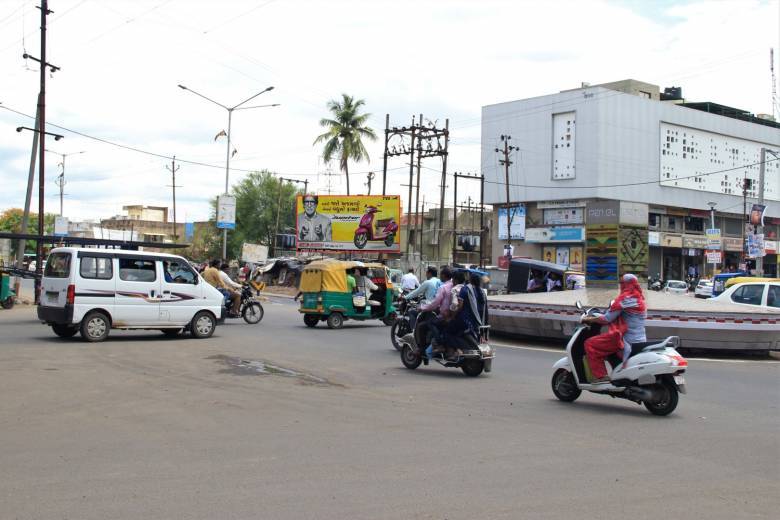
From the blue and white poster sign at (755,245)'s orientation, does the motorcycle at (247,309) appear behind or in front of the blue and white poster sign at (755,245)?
in front

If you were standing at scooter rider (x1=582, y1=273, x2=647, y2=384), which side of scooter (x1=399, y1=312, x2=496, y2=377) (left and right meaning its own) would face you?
back

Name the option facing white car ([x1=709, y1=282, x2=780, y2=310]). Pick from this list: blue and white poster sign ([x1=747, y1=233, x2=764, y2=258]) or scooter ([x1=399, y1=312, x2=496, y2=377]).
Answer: the blue and white poster sign

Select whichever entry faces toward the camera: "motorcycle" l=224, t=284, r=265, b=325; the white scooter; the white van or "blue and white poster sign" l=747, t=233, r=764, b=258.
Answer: the blue and white poster sign

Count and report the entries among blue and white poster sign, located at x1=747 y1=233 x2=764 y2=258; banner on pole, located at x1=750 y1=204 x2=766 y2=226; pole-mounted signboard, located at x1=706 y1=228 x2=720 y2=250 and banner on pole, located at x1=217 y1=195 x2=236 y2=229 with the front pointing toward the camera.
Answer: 4

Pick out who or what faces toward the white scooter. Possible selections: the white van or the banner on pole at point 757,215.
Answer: the banner on pole

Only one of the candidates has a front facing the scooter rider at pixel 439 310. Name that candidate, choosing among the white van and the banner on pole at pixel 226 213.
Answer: the banner on pole

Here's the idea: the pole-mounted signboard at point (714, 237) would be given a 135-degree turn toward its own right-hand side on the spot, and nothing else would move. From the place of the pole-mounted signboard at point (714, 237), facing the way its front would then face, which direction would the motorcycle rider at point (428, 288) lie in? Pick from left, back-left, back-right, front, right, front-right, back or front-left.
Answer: back-left

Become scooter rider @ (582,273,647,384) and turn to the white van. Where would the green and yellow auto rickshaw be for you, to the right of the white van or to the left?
right

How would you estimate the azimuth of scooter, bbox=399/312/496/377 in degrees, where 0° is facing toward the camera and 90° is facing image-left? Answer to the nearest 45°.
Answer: approximately 135°

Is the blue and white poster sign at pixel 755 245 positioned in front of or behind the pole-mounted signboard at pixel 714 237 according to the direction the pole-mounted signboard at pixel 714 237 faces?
in front

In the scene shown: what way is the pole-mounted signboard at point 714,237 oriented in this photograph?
toward the camera
